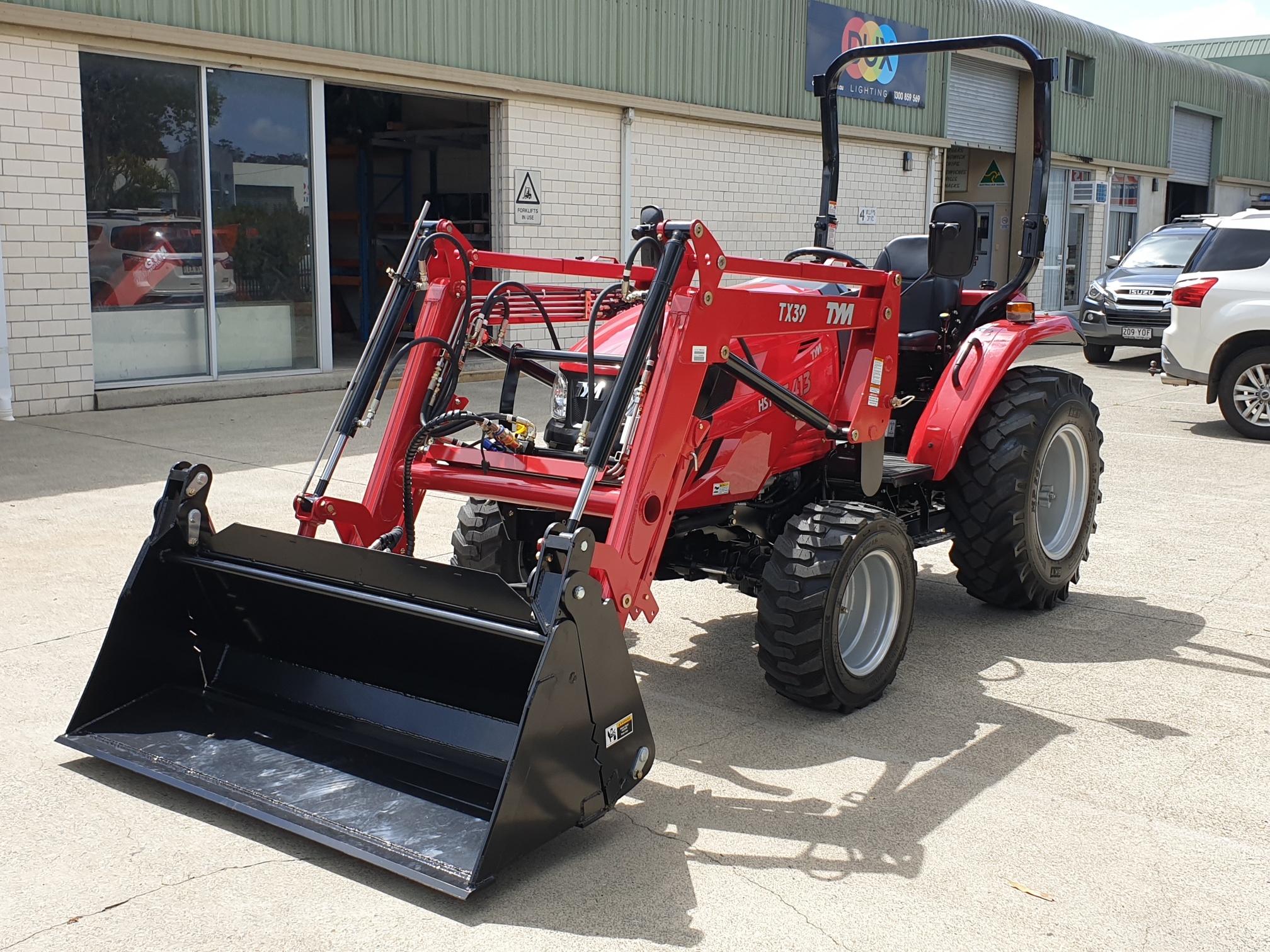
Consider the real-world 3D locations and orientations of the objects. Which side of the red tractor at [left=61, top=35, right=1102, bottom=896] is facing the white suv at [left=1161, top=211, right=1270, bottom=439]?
back

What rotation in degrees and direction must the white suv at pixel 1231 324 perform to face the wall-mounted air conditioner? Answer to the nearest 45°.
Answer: approximately 90° to its left

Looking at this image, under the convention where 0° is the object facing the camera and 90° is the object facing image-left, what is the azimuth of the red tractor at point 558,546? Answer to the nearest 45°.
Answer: approximately 45°

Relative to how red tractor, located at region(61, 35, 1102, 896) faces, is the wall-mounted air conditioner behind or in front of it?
behind

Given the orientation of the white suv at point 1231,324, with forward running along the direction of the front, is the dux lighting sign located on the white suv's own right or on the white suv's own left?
on the white suv's own left
